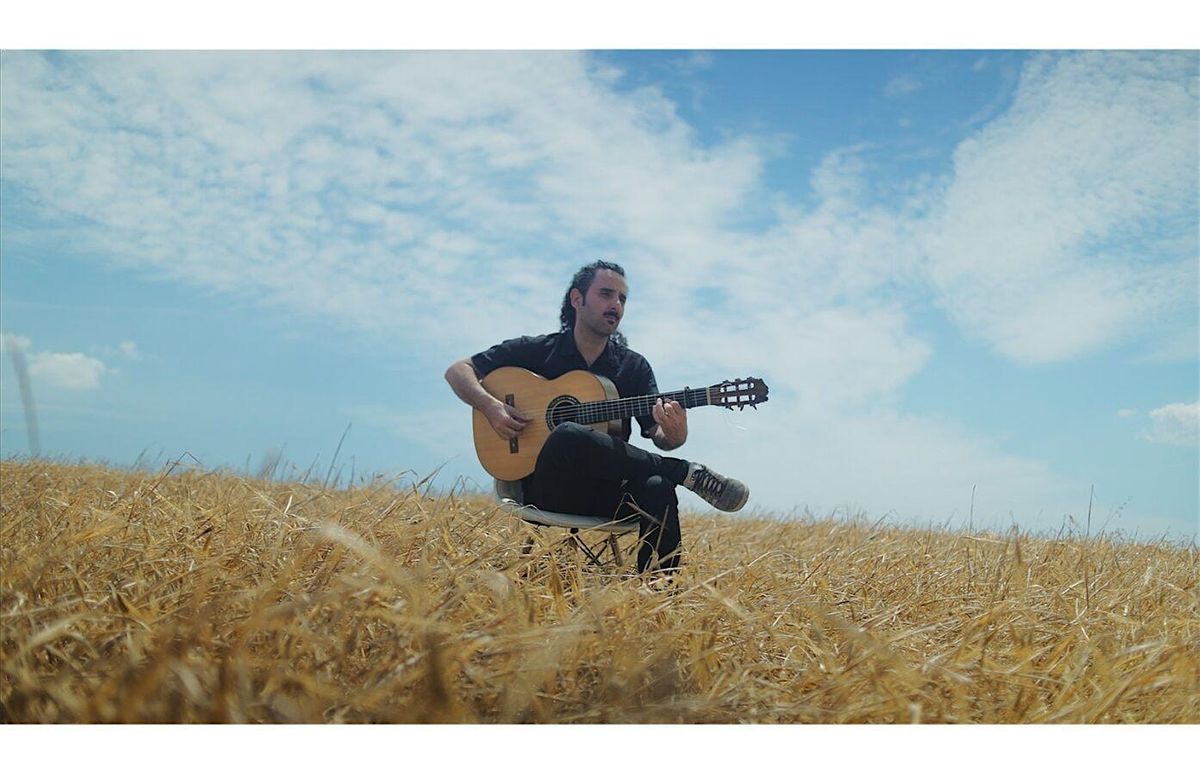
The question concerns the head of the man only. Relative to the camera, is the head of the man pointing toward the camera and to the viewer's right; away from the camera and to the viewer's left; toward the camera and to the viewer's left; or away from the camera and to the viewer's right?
toward the camera and to the viewer's right

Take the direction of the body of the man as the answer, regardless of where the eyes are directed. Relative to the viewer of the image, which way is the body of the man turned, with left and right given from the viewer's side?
facing the viewer and to the right of the viewer
